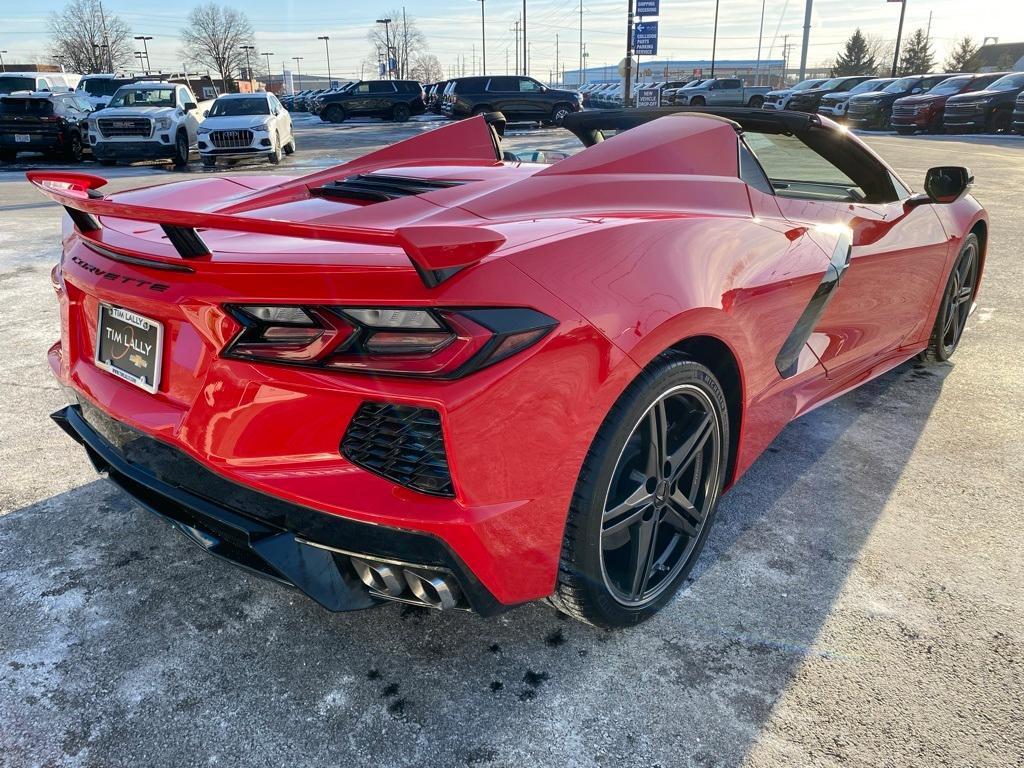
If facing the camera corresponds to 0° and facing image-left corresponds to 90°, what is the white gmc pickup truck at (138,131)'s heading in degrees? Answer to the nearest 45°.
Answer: approximately 45°

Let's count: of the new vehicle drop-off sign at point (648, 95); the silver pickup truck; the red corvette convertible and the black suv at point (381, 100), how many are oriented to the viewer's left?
2

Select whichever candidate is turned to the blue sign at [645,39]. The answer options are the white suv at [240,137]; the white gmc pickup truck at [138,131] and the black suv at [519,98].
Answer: the black suv

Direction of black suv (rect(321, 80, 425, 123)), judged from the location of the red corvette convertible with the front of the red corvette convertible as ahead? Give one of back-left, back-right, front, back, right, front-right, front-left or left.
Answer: front-left

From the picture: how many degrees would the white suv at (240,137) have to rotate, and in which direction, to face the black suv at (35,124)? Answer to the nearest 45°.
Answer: approximately 90° to its right

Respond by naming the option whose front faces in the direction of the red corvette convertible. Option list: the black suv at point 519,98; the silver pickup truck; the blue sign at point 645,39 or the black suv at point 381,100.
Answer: the blue sign

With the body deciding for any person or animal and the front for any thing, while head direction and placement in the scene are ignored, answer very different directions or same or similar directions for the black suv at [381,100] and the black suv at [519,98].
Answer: very different directions

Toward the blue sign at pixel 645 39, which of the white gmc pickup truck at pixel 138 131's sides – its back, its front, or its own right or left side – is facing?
back

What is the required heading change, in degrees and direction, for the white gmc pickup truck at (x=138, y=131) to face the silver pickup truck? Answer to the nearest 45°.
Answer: approximately 180°

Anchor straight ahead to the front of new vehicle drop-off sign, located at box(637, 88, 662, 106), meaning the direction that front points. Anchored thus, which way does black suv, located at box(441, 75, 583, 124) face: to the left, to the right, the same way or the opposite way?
to the left

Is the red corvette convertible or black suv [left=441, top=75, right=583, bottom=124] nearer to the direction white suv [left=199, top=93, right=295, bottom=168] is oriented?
the red corvette convertible

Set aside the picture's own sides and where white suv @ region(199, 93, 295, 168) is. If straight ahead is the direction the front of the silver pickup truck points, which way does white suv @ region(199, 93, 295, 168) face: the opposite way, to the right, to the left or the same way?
to the left

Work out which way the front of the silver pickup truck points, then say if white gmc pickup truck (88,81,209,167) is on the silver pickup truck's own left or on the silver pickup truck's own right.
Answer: on the silver pickup truck's own left

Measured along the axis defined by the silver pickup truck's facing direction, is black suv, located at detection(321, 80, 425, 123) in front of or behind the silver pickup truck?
in front

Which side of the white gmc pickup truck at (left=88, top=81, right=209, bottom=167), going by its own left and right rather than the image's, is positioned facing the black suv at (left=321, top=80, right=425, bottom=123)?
back

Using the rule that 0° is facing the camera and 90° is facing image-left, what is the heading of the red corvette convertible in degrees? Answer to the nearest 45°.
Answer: approximately 225°
